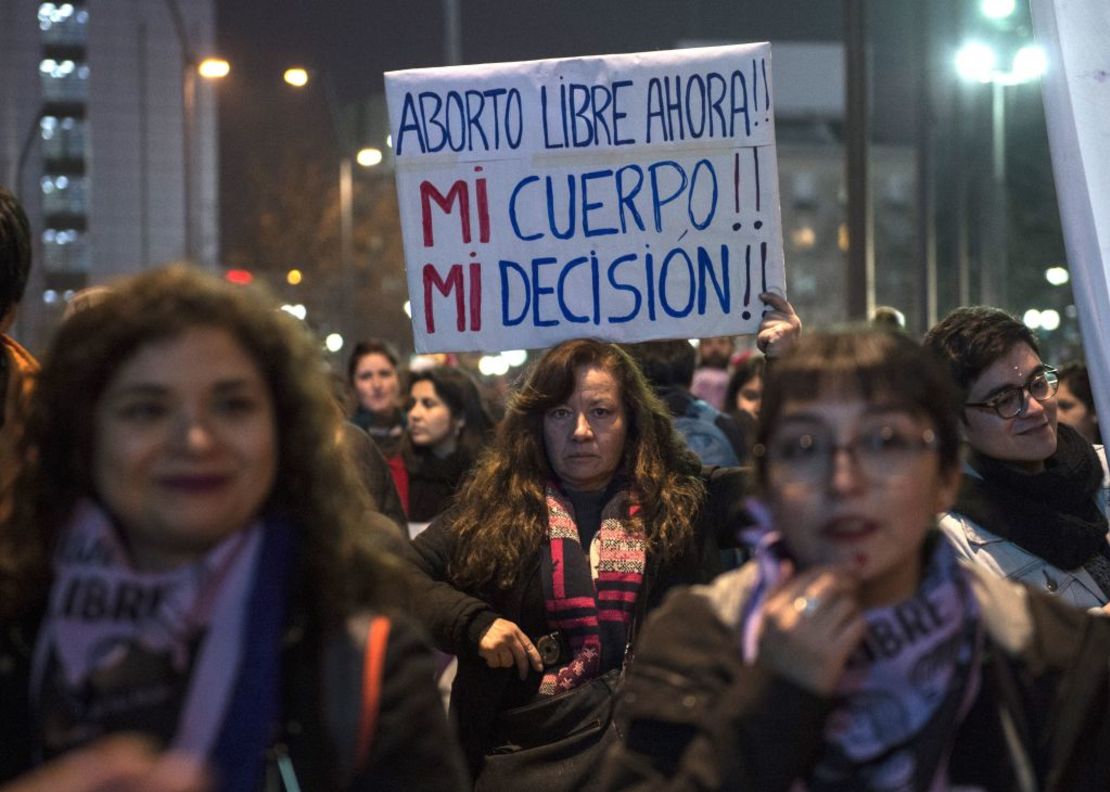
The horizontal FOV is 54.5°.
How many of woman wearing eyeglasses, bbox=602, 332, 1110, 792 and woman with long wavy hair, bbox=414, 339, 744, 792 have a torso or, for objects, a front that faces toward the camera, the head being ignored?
2

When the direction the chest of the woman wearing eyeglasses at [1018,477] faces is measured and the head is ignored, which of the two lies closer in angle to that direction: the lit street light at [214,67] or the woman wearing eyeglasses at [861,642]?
the woman wearing eyeglasses

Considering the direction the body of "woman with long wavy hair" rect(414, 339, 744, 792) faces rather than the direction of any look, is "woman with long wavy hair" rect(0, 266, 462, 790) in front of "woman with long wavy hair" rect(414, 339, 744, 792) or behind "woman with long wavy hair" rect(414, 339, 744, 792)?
in front

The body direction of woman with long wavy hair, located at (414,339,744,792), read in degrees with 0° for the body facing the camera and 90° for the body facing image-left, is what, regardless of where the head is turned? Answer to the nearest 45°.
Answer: approximately 0°

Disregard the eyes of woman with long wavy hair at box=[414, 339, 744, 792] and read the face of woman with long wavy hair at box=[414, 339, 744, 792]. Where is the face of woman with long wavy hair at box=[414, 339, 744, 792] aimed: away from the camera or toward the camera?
toward the camera

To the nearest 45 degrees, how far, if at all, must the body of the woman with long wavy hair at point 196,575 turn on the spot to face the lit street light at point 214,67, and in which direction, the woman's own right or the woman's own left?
approximately 180°

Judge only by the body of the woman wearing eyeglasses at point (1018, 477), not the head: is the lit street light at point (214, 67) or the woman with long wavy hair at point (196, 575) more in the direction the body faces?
the woman with long wavy hair

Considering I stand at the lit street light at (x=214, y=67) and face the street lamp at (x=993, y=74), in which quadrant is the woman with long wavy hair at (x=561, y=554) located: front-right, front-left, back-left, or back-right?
front-right

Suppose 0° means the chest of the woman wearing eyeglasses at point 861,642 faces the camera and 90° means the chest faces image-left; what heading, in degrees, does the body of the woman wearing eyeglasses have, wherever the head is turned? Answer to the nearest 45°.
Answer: approximately 0°

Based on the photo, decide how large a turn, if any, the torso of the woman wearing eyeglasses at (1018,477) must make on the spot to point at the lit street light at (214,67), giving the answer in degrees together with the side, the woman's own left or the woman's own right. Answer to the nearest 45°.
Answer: approximately 180°

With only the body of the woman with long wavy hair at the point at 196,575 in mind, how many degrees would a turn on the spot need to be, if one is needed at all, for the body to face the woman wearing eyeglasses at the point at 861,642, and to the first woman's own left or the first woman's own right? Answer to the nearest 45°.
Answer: approximately 90° to the first woman's own left

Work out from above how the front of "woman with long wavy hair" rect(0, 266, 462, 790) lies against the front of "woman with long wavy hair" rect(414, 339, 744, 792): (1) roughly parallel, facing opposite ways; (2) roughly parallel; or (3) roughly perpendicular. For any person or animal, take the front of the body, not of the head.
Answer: roughly parallel

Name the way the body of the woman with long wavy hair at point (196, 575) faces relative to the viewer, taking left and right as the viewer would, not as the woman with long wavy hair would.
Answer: facing the viewer

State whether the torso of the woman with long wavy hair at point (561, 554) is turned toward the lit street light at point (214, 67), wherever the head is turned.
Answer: no

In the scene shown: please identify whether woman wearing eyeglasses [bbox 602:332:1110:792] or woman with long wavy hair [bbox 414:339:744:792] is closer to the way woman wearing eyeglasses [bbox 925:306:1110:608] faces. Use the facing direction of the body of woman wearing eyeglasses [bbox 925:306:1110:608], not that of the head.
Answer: the woman wearing eyeglasses

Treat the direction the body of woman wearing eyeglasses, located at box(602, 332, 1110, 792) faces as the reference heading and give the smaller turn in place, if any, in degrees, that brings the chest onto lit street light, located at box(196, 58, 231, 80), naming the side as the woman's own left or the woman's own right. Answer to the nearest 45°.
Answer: approximately 135° to the woman's own right

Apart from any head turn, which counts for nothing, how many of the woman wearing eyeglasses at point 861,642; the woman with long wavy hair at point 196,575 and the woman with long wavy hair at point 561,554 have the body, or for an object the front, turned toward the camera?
3

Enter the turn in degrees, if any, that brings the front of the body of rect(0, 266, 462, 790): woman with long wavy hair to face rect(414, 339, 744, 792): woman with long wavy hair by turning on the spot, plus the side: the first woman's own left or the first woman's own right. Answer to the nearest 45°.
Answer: approximately 135° to the first woman's own left

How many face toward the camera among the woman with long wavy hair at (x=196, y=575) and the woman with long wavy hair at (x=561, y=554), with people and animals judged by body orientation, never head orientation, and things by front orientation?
2
